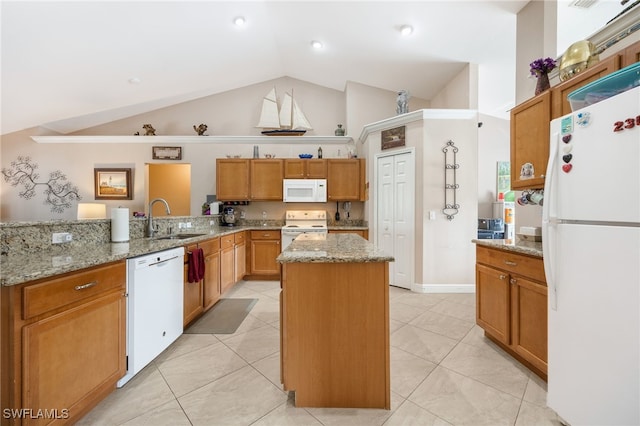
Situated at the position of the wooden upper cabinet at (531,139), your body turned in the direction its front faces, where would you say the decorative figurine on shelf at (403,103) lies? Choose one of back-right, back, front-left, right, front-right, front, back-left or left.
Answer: right

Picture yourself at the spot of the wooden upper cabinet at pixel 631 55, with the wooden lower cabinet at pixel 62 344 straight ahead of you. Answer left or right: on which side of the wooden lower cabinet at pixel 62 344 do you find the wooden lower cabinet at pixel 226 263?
right

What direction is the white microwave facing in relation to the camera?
toward the camera

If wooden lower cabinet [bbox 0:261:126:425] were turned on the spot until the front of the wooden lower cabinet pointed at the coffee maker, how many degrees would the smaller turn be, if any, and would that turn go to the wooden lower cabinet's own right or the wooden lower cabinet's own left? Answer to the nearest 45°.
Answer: approximately 90° to the wooden lower cabinet's own left

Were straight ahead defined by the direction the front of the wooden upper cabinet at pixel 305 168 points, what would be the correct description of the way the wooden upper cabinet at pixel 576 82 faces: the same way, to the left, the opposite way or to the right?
to the right

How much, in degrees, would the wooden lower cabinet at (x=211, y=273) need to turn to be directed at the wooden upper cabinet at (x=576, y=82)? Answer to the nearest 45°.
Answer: approximately 45° to its right

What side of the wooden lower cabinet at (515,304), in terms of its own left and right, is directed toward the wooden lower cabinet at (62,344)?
front

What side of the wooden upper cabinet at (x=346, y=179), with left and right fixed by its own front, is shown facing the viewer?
front

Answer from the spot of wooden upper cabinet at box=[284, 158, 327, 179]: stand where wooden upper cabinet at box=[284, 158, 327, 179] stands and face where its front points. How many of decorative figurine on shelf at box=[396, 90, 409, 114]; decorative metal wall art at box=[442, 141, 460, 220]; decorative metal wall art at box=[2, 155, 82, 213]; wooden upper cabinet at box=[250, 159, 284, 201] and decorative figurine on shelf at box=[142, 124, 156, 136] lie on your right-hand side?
3

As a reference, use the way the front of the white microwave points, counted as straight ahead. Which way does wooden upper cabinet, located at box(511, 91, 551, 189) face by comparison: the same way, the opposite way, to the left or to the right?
to the right

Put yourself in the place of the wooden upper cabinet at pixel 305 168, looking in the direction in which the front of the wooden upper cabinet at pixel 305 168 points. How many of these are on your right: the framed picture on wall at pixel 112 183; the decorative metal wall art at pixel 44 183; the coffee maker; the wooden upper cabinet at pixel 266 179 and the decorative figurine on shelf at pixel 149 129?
5

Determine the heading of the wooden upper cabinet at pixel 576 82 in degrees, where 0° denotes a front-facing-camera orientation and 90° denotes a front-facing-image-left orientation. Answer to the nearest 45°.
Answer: approximately 45°
